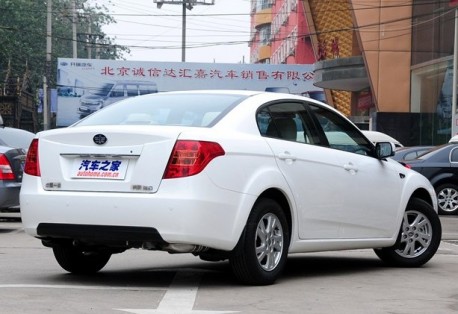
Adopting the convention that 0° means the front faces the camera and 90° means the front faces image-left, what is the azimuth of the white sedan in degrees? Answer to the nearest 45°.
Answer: approximately 225°

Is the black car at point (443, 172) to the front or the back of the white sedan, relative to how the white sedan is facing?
to the front
